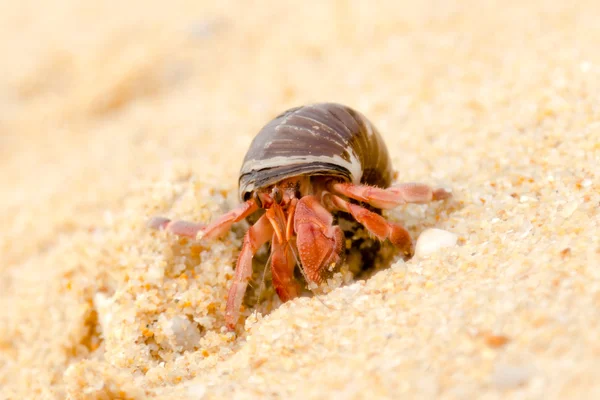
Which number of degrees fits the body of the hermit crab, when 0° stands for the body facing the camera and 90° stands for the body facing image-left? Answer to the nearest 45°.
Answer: approximately 0°
